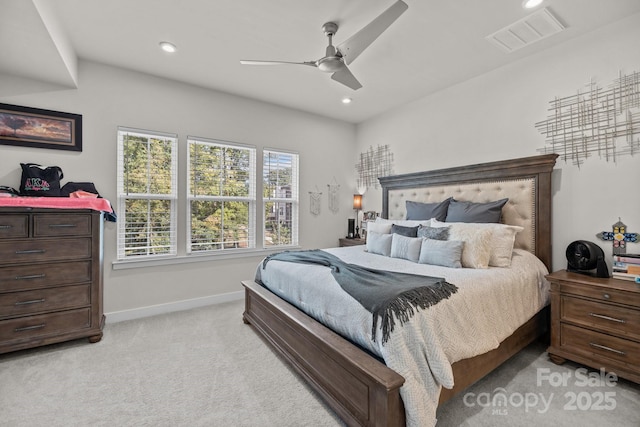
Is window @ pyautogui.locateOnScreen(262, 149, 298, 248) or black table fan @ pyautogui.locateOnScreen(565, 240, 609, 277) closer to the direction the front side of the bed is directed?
the window

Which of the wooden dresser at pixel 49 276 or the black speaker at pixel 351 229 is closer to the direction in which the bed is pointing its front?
the wooden dresser

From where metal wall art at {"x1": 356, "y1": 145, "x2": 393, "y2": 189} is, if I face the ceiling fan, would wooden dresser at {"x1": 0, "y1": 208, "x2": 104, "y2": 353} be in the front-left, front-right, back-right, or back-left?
front-right

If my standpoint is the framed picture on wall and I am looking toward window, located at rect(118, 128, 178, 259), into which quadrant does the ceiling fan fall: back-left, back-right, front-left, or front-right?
front-right

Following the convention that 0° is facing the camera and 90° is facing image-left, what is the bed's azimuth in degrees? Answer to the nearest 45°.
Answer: approximately 45°

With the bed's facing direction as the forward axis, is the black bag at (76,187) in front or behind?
in front

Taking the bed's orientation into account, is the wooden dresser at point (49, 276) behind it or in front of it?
in front

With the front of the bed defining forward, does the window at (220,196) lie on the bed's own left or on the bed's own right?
on the bed's own right

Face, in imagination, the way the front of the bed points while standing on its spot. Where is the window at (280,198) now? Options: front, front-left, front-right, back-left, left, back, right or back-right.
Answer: right

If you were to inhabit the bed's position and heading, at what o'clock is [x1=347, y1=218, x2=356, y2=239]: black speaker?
The black speaker is roughly at 4 o'clock from the bed.

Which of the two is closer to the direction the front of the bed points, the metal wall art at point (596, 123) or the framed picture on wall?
the framed picture on wall

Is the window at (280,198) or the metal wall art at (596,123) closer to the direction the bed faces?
the window

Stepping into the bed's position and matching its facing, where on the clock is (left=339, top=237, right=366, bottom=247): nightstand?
The nightstand is roughly at 4 o'clock from the bed.
